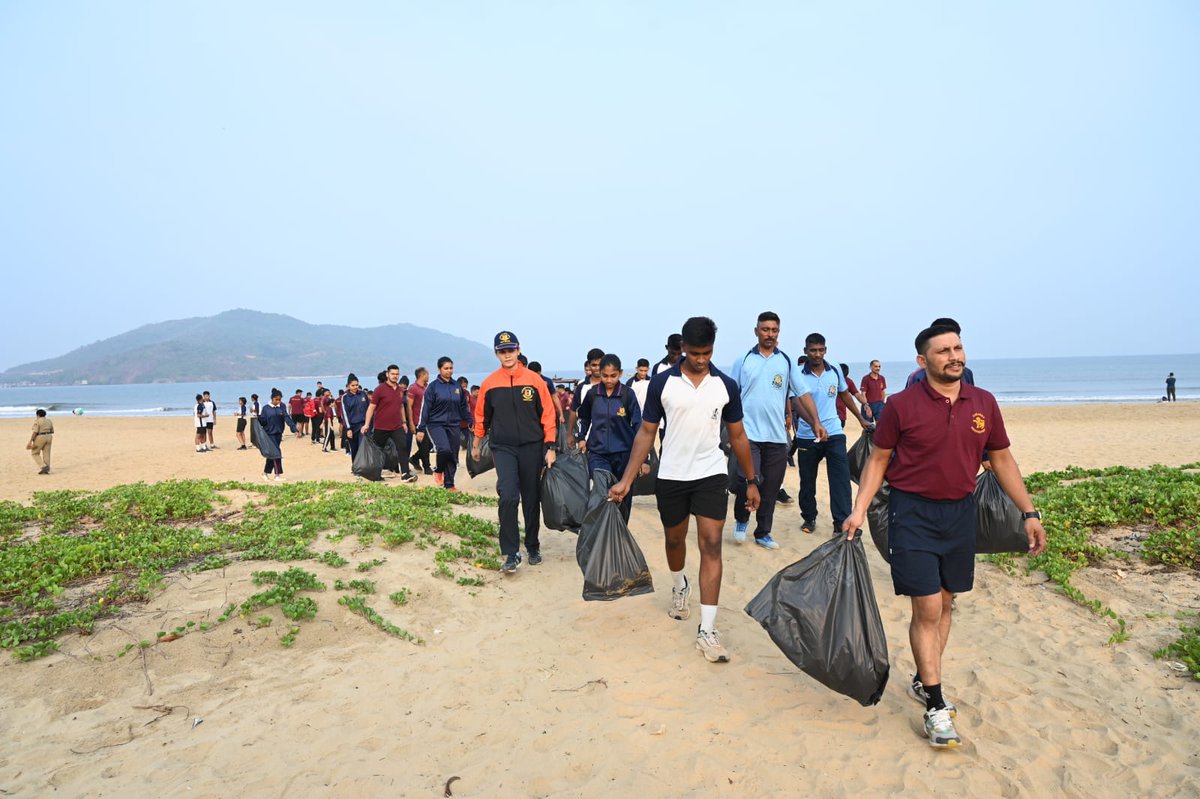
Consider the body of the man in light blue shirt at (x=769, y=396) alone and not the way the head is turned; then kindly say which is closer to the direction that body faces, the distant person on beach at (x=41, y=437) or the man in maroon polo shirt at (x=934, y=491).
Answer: the man in maroon polo shirt

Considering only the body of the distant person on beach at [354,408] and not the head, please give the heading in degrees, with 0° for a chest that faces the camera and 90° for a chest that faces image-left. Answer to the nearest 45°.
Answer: approximately 315°

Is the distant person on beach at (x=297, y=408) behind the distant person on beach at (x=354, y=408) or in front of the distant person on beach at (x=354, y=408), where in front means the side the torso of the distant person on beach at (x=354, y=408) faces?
behind

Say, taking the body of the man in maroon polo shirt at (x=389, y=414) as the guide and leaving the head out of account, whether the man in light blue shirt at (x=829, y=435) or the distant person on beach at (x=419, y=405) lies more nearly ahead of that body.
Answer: the man in light blue shirt
